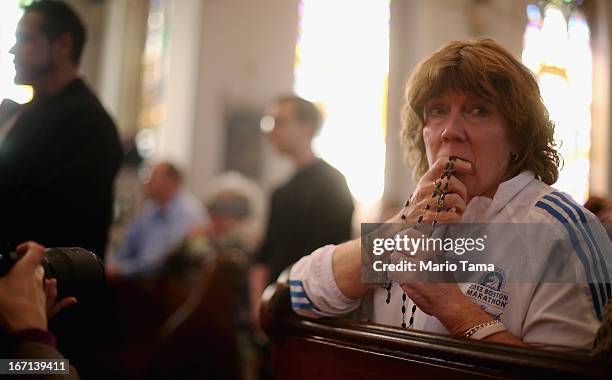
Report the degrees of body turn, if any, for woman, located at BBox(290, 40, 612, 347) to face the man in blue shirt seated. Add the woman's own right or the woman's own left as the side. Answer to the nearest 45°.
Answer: approximately 90° to the woman's own right

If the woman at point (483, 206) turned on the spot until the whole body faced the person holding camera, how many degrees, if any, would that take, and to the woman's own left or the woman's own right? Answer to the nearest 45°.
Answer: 0° — they already face them

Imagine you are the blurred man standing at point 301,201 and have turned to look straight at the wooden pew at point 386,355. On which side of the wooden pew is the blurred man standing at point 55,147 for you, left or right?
right

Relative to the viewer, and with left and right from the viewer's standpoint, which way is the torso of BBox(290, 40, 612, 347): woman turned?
facing the viewer and to the left of the viewer
